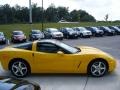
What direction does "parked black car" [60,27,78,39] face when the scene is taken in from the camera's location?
facing the viewer and to the right of the viewer

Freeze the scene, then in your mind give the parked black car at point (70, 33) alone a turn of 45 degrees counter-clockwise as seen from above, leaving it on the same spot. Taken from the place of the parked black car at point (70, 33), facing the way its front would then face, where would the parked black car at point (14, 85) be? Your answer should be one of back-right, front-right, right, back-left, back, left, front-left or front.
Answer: right

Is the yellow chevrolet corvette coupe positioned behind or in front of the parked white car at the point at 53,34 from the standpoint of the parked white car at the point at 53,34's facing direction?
in front

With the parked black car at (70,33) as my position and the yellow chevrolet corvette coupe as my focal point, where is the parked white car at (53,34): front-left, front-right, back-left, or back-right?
front-right

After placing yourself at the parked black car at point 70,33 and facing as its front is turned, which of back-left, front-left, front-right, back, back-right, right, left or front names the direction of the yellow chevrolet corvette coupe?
front-right

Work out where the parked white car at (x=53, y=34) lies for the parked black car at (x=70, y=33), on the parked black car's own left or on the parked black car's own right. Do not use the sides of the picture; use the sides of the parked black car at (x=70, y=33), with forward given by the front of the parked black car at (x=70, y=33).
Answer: on the parked black car's own right

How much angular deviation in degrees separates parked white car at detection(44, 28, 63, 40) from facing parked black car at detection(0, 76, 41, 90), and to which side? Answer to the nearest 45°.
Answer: approximately 45° to its right

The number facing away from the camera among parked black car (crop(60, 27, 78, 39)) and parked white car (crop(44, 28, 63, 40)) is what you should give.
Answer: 0

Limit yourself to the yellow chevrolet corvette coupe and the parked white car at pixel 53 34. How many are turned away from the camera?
0

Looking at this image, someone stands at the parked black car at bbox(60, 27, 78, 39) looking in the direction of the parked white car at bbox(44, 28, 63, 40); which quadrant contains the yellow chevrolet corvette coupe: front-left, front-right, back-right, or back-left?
front-left
